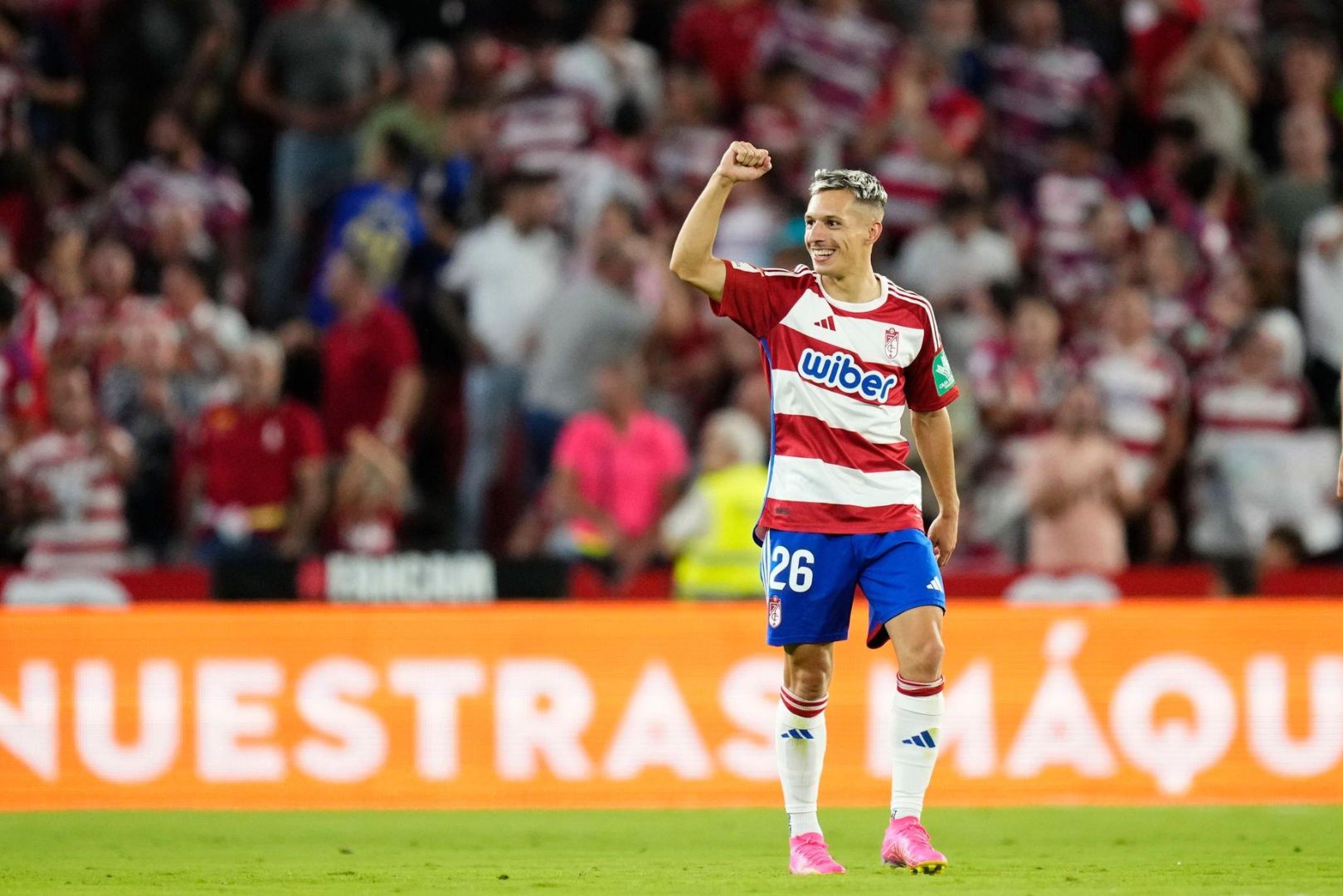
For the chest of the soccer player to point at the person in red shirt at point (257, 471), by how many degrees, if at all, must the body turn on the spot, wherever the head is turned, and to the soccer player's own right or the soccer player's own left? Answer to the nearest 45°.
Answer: approximately 135° to the soccer player's own right

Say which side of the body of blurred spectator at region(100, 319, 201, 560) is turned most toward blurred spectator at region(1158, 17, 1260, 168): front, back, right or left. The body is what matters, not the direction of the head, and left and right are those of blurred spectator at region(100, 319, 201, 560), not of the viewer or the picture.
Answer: left

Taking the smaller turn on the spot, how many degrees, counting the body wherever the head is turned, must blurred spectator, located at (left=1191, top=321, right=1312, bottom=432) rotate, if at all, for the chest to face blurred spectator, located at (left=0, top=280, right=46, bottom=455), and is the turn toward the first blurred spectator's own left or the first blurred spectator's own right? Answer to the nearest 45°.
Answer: approximately 90° to the first blurred spectator's own right

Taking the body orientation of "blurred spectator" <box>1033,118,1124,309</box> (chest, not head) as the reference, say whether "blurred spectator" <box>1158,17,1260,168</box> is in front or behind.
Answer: behind

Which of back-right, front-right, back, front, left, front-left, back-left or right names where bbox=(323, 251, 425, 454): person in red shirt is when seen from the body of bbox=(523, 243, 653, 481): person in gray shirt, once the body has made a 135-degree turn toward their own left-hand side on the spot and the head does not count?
left

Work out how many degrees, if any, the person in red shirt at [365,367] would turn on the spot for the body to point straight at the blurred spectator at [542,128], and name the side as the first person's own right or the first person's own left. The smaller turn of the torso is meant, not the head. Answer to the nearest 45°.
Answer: approximately 180°

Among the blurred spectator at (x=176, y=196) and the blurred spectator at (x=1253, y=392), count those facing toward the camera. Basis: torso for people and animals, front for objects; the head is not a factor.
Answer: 2

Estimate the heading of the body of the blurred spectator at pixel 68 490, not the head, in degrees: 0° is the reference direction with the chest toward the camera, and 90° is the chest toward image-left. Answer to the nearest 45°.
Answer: approximately 0°

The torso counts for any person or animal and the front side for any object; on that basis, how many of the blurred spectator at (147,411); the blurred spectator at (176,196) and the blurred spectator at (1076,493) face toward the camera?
3

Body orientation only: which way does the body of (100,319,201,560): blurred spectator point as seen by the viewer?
toward the camera

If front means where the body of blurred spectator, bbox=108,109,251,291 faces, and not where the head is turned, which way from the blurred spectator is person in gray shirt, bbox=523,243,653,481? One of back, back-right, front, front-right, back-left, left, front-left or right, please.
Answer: front-left

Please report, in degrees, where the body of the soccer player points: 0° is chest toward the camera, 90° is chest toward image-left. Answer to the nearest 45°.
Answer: approximately 0°

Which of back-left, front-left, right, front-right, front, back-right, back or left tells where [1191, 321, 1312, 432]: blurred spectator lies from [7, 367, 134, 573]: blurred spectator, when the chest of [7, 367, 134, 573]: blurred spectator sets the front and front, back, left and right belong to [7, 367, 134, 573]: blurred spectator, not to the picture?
left

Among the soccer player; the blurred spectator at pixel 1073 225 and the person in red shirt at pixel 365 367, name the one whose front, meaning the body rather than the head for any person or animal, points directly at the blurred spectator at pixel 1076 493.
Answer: the blurred spectator at pixel 1073 225
